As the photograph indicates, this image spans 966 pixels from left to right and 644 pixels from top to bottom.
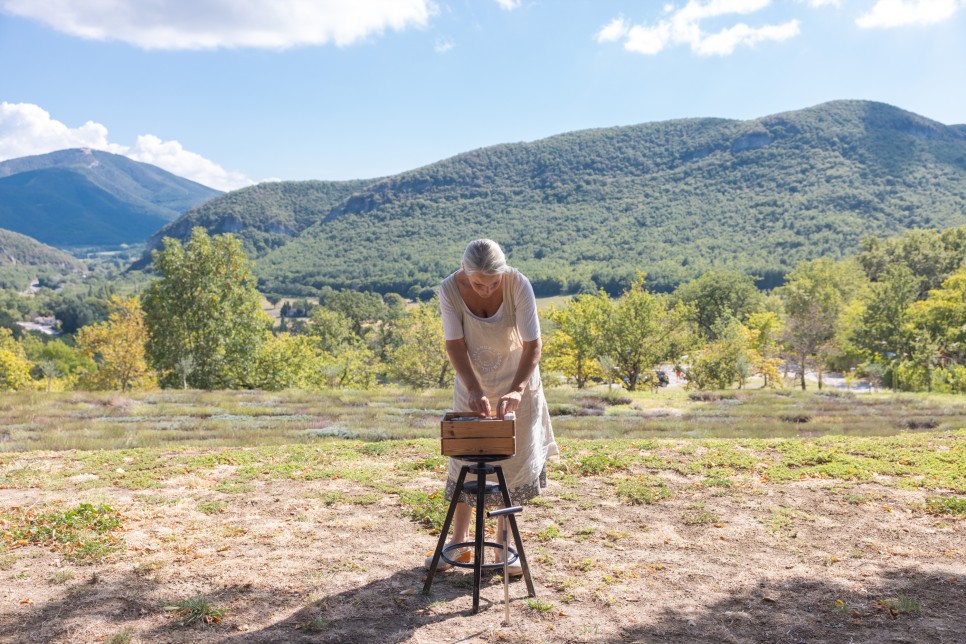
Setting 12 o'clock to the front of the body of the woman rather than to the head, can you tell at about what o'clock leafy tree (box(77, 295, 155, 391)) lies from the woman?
The leafy tree is roughly at 5 o'clock from the woman.

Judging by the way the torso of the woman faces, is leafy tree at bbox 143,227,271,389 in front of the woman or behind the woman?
behind

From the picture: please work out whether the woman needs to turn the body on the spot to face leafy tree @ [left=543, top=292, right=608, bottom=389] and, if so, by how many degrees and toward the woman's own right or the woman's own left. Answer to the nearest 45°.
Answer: approximately 180°

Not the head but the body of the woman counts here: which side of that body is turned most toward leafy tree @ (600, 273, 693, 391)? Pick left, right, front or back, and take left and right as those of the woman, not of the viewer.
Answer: back

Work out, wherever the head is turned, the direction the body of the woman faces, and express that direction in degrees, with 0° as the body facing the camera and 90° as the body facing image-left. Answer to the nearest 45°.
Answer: approximately 0°

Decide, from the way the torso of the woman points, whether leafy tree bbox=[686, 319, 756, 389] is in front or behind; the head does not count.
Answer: behind
